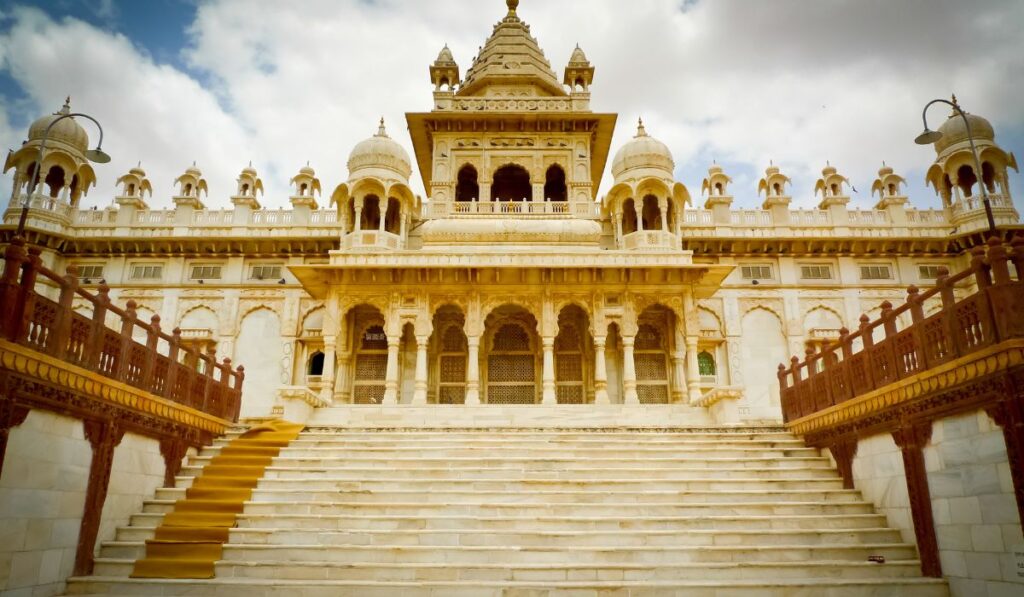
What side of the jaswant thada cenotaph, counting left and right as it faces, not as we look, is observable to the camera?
front
